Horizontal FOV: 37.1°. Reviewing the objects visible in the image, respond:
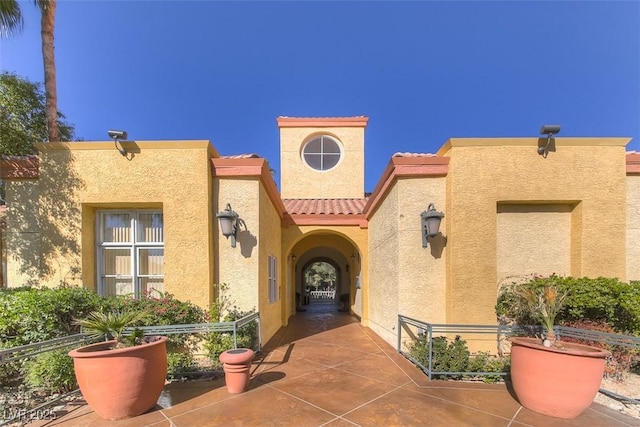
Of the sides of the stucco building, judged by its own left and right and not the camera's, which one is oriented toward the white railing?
back

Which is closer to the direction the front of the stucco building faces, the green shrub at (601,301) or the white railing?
the green shrub

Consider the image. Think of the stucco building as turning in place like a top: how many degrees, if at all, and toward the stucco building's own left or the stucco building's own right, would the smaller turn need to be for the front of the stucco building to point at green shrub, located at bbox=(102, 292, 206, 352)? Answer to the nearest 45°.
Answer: approximately 90° to the stucco building's own right

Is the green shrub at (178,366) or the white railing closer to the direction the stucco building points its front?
the green shrub

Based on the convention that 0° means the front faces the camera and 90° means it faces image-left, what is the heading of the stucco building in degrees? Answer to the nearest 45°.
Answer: approximately 0°
